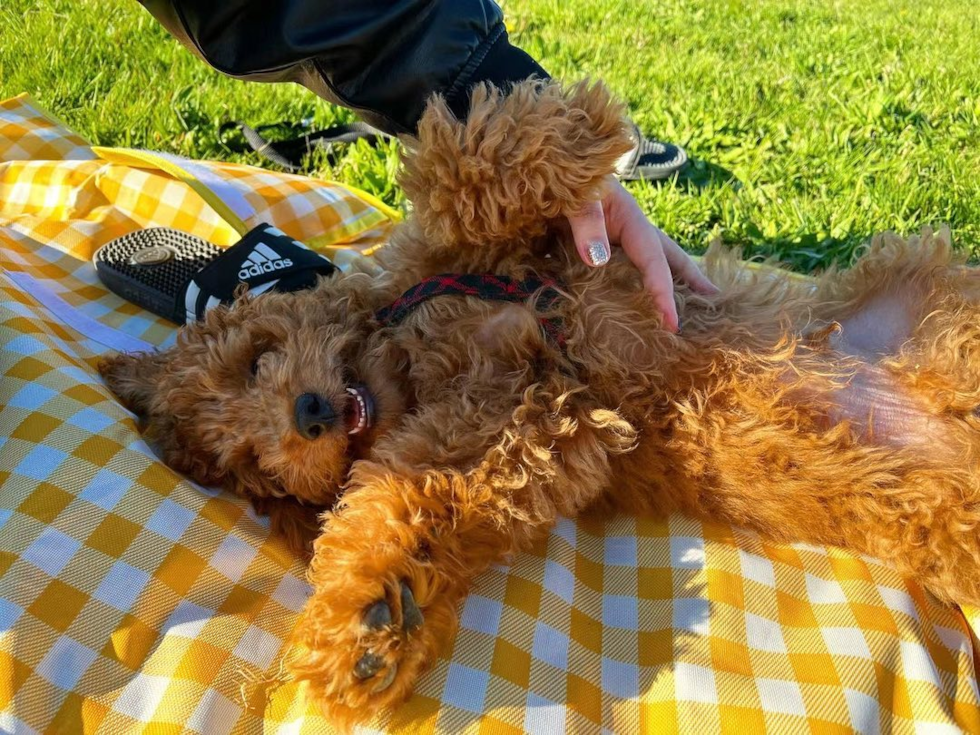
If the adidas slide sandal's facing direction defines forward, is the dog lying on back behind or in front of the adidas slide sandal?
in front

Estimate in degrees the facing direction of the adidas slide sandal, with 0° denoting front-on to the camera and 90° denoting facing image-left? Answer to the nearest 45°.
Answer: approximately 315°
